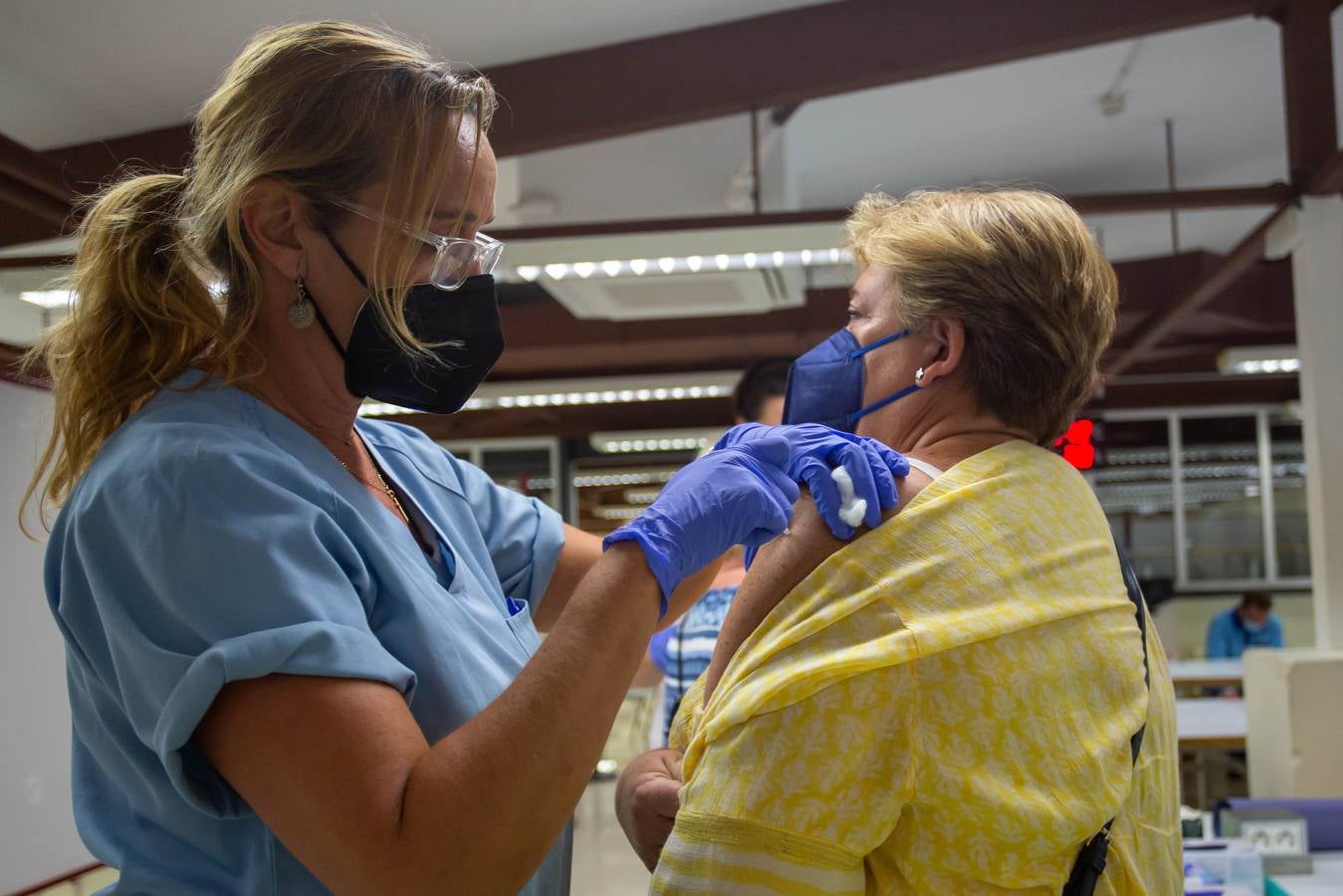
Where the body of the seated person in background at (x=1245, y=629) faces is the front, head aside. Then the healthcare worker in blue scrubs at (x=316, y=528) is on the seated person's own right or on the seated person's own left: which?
on the seated person's own right

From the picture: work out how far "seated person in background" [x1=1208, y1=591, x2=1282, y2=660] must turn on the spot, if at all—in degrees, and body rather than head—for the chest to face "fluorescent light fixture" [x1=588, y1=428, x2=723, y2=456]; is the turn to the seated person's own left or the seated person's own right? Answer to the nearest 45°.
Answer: approximately 135° to the seated person's own right

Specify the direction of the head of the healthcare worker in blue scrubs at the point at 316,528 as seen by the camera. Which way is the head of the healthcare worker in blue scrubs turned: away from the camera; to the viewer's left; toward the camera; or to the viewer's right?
to the viewer's right

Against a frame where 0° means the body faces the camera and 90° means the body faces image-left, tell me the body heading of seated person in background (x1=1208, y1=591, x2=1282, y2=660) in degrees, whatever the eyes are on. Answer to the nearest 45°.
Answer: approximately 315°

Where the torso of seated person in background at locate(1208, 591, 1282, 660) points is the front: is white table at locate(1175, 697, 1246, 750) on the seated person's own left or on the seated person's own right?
on the seated person's own right
